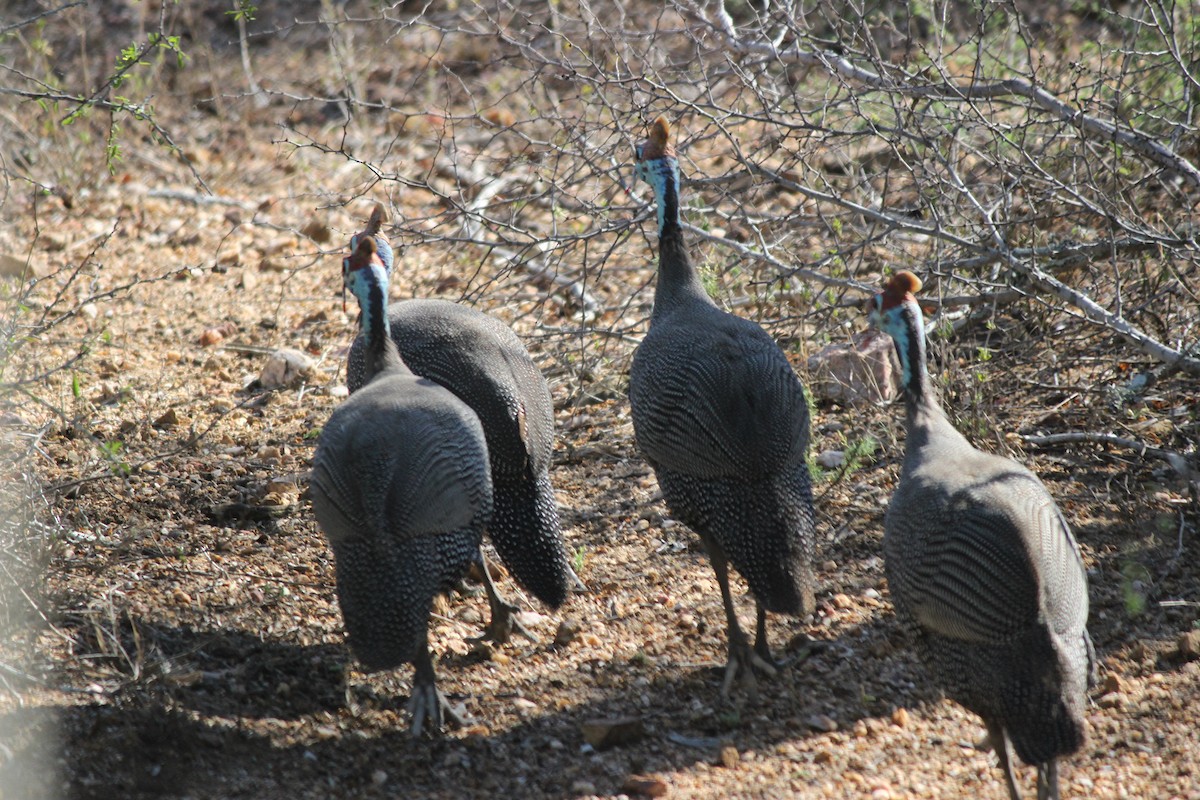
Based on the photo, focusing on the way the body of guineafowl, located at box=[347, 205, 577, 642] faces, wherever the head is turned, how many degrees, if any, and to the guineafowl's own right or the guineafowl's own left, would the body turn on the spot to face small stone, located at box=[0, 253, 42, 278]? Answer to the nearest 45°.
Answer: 0° — it already faces it

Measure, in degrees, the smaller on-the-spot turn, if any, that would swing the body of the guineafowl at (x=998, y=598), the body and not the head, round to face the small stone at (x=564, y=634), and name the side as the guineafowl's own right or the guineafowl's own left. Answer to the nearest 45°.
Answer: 0° — it already faces it

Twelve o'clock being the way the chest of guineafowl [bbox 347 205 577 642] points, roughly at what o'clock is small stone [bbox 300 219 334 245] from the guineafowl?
The small stone is roughly at 1 o'clock from the guineafowl.

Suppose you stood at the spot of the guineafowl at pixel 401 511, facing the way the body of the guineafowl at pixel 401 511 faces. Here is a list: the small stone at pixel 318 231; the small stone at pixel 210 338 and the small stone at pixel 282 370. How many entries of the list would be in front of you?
3

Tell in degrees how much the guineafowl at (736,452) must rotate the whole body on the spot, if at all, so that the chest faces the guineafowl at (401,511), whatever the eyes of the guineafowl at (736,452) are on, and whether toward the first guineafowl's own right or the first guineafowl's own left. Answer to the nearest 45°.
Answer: approximately 90° to the first guineafowl's own left

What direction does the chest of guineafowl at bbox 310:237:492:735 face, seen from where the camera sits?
away from the camera

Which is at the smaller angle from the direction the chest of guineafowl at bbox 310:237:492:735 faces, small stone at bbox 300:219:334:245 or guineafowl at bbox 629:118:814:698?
the small stone
